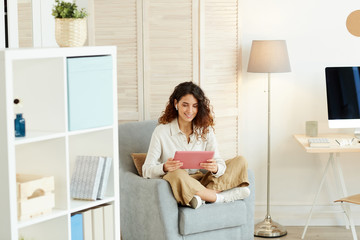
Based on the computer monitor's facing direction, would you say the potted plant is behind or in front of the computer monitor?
in front

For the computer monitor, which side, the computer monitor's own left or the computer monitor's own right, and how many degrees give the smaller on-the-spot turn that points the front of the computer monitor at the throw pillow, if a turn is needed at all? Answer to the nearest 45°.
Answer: approximately 45° to the computer monitor's own right

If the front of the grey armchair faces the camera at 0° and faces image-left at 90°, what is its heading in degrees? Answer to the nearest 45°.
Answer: approximately 315°

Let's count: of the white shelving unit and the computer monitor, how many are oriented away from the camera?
0

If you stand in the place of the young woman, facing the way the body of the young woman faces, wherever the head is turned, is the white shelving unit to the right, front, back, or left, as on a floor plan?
right

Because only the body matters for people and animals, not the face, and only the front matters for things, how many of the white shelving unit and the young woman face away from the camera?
0

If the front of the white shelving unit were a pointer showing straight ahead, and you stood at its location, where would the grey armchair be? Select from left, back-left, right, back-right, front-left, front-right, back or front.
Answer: left

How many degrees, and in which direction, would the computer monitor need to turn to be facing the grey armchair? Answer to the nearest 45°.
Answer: approximately 45° to its right

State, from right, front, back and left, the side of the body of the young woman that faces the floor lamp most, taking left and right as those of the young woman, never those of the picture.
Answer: left

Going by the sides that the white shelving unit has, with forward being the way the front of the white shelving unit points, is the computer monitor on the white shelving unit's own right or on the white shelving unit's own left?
on the white shelving unit's own left

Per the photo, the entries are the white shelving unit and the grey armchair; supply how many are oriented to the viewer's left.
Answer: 0

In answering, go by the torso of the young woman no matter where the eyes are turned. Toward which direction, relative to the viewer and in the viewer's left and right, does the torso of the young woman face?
facing the viewer and to the right of the viewer
